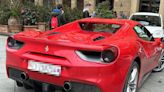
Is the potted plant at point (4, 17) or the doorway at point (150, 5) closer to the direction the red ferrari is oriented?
the doorway

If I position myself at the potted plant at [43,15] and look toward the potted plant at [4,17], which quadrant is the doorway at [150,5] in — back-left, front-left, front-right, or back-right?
back-right

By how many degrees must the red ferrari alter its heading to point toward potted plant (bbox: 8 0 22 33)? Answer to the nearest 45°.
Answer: approximately 45° to its left

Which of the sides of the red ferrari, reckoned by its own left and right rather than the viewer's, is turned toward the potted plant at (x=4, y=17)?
left

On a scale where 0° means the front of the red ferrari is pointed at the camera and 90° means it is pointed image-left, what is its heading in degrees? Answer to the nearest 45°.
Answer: approximately 225°

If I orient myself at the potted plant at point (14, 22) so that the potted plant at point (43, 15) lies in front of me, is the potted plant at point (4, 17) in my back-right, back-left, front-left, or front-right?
back-left

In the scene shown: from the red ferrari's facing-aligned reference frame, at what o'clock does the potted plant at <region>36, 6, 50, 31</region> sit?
The potted plant is roughly at 10 o'clock from the red ferrari.
